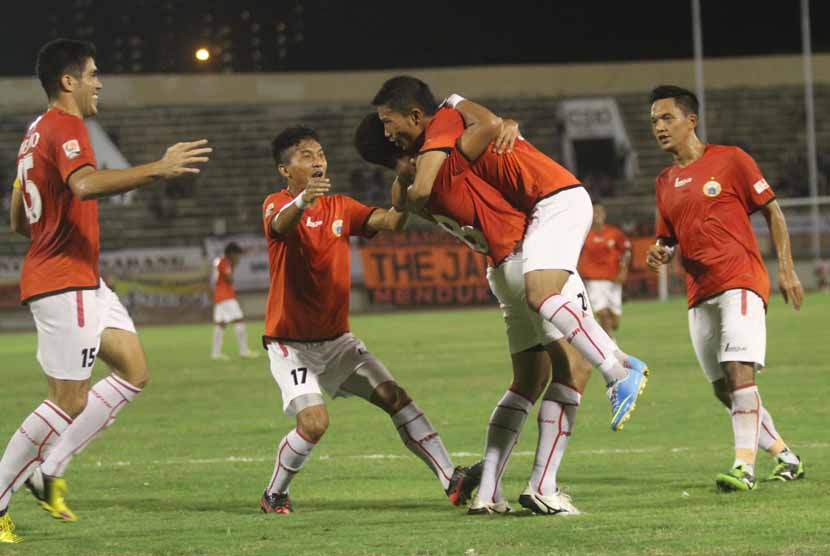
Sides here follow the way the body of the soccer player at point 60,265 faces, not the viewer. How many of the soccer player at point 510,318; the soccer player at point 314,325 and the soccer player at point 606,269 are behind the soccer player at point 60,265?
0

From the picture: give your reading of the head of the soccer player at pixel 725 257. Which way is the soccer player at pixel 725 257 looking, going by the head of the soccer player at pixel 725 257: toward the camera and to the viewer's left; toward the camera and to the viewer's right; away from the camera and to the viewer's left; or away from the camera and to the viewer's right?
toward the camera and to the viewer's left

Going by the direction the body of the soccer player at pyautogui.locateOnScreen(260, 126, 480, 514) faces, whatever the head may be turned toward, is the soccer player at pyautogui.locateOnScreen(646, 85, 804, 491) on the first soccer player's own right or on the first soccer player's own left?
on the first soccer player's own left

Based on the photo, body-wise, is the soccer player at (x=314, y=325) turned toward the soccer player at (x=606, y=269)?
no

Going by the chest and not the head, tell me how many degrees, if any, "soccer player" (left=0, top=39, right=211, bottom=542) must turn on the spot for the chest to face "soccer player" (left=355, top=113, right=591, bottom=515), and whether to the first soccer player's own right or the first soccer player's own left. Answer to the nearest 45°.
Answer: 0° — they already face them

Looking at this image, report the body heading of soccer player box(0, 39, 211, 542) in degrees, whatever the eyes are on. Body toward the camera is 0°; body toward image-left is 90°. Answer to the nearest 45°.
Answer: approximately 270°

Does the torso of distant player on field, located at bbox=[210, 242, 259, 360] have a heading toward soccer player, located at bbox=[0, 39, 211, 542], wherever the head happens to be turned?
no

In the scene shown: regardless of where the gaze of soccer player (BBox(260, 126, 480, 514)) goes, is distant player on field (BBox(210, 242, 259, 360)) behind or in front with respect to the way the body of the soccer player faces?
behind

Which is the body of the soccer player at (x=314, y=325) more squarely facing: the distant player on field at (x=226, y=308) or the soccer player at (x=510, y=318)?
the soccer player

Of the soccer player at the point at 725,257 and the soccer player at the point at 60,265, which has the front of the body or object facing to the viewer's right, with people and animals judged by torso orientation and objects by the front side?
the soccer player at the point at 60,265

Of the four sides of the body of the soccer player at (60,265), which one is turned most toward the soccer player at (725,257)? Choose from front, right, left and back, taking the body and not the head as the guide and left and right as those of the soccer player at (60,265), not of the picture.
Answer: front
